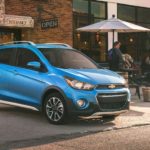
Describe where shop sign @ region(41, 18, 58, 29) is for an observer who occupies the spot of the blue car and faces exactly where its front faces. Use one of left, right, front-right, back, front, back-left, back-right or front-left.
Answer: back-left

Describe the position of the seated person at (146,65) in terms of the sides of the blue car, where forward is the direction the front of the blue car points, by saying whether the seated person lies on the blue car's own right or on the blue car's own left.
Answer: on the blue car's own left

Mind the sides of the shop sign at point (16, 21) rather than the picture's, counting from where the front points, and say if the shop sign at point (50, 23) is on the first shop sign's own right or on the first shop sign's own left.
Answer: on the first shop sign's own left

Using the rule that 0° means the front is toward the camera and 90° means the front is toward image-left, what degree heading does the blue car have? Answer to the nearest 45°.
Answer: approximately 315°

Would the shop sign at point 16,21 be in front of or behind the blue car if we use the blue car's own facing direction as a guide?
behind

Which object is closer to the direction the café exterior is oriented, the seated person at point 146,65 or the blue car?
the blue car

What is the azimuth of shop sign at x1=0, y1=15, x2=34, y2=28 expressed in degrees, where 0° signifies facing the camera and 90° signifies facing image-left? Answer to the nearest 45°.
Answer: approximately 0°

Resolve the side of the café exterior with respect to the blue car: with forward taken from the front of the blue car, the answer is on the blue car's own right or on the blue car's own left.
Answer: on the blue car's own left

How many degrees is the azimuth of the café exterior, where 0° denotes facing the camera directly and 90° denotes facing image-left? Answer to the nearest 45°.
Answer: approximately 0°
